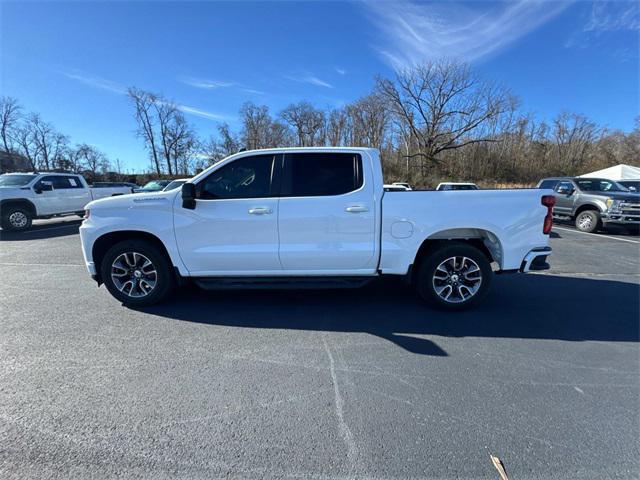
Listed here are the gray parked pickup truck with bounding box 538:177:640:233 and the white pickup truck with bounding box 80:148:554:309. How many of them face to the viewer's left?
1

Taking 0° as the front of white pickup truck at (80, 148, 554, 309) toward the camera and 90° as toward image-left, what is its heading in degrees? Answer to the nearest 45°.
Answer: approximately 90°

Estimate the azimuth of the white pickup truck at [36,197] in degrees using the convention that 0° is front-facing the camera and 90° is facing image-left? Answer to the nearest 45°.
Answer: approximately 45°

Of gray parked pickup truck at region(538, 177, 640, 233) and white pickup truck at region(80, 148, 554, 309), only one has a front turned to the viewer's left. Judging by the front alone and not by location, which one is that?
the white pickup truck

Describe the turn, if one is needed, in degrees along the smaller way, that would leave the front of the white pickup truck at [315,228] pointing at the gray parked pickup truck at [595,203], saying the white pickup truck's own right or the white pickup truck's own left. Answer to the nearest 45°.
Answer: approximately 135° to the white pickup truck's own right

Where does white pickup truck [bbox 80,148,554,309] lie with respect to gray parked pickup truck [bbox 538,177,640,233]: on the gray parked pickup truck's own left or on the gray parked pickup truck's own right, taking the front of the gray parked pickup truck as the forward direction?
on the gray parked pickup truck's own right

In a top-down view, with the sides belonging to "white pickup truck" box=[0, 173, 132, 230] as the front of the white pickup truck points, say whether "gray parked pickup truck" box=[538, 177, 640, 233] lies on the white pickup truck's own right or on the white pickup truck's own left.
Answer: on the white pickup truck's own left
